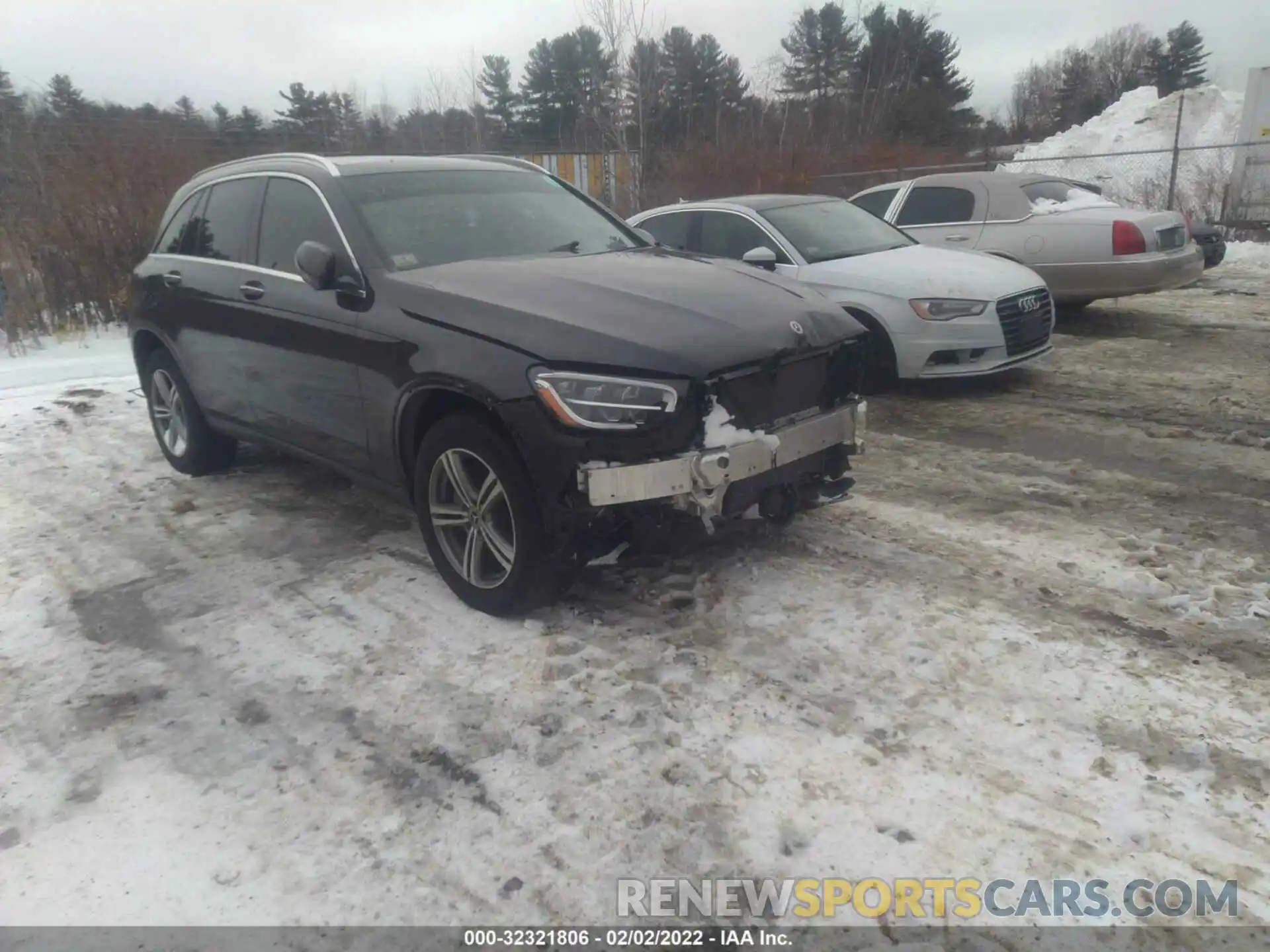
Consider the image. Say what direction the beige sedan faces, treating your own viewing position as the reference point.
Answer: facing away from the viewer and to the left of the viewer

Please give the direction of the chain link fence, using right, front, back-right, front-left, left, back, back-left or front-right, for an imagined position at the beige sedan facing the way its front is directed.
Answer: front-right

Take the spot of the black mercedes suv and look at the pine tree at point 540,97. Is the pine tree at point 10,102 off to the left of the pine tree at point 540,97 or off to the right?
left

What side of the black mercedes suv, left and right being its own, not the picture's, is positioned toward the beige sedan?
left

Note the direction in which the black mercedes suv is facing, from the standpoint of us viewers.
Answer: facing the viewer and to the right of the viewer

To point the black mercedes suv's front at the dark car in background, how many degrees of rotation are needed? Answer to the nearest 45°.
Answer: approximately 90° to its left

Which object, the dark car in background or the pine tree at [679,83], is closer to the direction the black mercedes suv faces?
the dark car in background

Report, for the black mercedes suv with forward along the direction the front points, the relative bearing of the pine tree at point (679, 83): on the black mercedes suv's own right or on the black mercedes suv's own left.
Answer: on the black mercedes suv's own left

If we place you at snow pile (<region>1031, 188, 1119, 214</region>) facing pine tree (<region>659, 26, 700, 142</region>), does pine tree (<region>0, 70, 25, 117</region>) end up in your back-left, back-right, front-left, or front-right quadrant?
front-left

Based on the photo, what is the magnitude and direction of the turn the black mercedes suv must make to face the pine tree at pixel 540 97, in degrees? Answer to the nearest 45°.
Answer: approximately 135° to its left

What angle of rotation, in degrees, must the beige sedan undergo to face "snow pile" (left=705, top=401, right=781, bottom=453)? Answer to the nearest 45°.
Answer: approximately 135° to its left

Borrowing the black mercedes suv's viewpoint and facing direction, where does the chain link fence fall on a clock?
The chain link fence is roughly at 9 o'clock from the black mercedes suv.

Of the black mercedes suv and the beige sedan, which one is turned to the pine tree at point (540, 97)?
the beige sedan

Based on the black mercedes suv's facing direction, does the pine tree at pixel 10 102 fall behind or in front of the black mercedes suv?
behind

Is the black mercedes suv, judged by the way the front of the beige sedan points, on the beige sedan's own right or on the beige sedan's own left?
on the beige sedan's own left
